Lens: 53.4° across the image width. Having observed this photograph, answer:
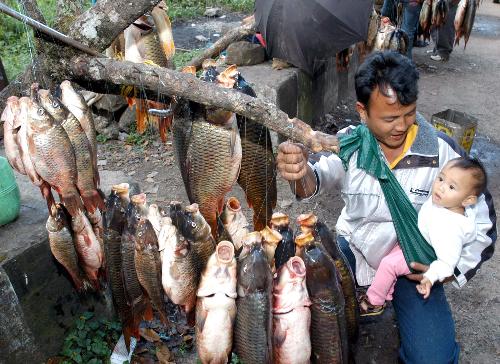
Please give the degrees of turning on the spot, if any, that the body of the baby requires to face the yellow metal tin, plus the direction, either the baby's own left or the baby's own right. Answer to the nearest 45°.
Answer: approximately 135° to the baby's own right

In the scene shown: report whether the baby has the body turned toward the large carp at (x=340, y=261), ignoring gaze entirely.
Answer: yes

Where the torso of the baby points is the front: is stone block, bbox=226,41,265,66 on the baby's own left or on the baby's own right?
on the baby's own right

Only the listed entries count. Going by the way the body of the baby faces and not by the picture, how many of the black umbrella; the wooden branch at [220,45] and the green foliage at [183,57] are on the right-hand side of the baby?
3

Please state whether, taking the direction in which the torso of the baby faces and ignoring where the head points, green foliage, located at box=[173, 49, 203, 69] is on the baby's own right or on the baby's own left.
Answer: on the baby's own right

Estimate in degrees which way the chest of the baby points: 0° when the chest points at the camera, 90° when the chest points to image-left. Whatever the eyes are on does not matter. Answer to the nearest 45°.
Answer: approximately 45°

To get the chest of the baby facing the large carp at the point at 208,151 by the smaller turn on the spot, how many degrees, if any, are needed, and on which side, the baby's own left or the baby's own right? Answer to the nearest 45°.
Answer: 0° — they already face it

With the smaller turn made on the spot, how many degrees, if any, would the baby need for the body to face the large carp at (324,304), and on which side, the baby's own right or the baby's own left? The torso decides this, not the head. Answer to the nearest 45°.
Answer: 0° — they already face it

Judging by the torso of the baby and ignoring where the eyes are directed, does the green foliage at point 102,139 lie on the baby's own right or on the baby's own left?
on the baby's own right

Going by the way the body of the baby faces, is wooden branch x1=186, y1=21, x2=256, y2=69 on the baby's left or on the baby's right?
on the baby's right

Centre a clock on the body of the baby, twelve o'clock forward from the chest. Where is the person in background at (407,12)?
The person in background is roughly at 4 o'clock from the baby.
